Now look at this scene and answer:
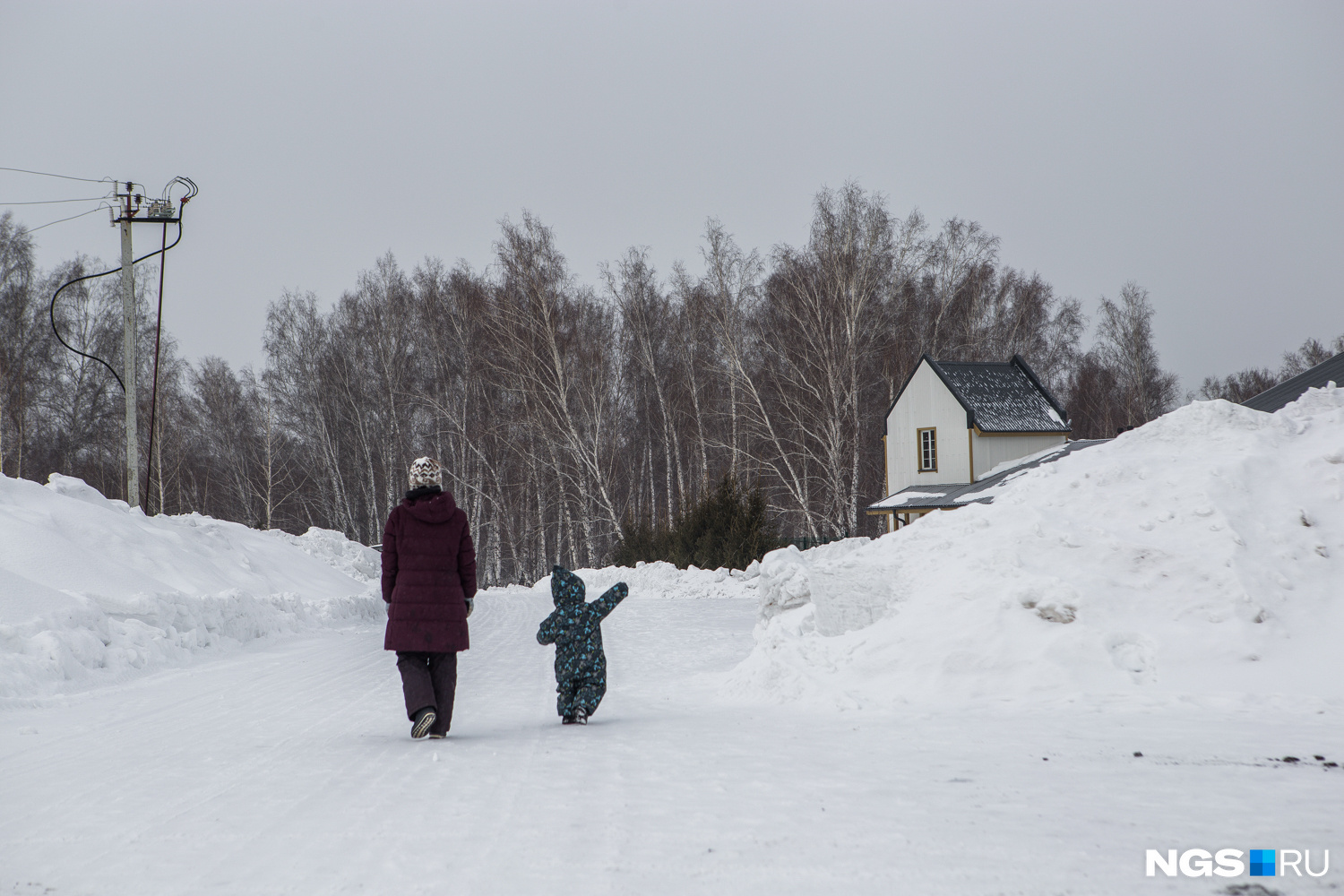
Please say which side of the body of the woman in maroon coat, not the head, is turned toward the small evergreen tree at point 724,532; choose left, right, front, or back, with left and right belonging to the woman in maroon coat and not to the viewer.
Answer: front

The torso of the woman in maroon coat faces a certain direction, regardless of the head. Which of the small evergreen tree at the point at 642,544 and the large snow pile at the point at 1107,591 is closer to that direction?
the small evergreen tree

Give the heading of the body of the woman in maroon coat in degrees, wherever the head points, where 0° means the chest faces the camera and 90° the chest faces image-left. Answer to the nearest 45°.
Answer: approximately 180°

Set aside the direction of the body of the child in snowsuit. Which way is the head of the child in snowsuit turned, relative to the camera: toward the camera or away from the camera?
away from the camera

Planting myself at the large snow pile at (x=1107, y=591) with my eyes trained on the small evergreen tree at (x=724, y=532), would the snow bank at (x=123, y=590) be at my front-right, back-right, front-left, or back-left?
front-left

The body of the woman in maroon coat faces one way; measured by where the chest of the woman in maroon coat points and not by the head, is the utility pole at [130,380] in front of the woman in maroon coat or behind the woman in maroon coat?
in front

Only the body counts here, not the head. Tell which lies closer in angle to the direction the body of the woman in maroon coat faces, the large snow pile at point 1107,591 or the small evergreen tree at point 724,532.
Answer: the small evergreen tree

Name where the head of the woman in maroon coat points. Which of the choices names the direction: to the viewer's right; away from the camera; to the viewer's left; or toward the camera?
away from the camera

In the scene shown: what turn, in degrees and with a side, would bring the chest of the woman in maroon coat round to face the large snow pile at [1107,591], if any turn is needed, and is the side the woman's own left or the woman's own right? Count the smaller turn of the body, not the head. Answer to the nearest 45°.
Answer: approximately 90° to the woman's own right
